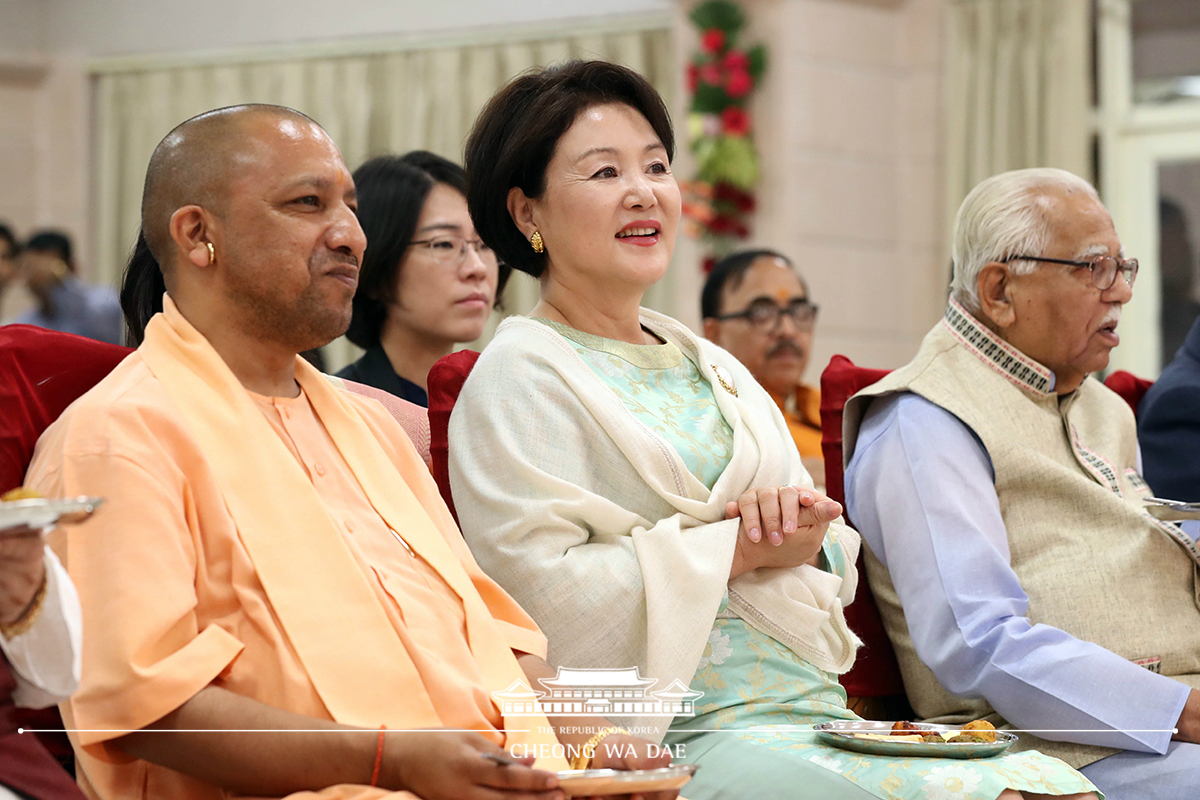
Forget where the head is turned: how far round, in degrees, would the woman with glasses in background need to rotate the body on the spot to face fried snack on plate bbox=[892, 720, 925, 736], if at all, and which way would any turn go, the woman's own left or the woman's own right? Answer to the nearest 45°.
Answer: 0° — they already face it

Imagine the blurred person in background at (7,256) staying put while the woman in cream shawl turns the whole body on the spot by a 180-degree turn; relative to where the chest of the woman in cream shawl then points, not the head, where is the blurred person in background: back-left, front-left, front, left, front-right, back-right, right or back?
front

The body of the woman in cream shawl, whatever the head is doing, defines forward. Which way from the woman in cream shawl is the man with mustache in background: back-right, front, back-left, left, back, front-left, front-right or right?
back-left

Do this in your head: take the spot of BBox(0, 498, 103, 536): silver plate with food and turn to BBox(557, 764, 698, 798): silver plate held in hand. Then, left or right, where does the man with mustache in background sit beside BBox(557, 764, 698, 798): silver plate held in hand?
left

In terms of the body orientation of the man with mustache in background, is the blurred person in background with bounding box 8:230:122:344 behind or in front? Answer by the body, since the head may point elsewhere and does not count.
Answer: behind

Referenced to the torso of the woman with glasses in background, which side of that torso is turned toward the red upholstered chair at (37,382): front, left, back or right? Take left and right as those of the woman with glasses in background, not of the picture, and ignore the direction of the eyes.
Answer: right

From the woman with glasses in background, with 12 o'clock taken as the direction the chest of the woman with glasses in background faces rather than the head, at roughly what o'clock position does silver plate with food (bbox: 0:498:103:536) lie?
The silver plate with food is roughly at 2 o'clock from the woman with glasses in background.

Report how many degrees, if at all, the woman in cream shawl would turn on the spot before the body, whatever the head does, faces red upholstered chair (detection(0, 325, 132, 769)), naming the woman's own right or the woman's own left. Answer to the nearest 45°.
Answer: approximately 135° to the woman's own right

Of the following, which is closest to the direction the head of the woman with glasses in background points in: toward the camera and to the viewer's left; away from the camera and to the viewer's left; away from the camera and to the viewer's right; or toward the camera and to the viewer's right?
toward the camera and to the viewer's right
